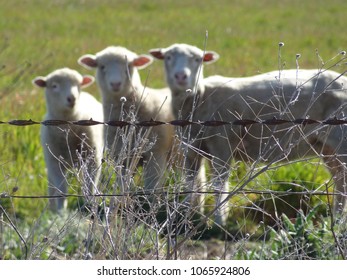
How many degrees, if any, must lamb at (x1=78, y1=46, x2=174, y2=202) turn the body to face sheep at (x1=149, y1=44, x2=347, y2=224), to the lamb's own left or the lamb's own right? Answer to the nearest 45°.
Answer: approximately 90° to the lamb's own left

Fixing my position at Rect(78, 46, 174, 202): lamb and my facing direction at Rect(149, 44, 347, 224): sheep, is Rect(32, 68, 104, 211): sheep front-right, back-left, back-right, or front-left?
back-right

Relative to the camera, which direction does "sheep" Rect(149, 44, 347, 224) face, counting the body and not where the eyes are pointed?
to the viewer's left
